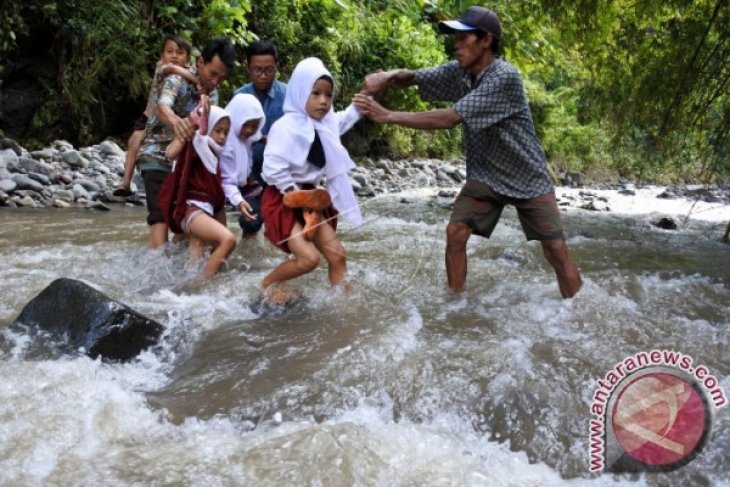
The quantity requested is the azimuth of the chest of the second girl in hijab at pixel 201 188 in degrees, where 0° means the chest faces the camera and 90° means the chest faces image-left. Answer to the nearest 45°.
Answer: approximately 315°

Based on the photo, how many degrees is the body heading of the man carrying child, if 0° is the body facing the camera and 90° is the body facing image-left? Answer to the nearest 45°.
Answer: approximately 315°

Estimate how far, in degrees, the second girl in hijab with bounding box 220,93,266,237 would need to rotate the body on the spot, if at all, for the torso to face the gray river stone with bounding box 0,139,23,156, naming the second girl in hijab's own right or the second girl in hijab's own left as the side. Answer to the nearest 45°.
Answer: approximately 180°

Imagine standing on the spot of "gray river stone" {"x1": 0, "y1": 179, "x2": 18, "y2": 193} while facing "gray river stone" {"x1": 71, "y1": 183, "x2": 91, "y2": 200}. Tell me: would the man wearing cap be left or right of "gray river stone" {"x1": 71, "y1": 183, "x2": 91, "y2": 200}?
right

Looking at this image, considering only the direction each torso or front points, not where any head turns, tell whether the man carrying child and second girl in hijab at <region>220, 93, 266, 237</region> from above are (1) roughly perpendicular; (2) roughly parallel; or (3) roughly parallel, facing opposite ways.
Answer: roughly parallel

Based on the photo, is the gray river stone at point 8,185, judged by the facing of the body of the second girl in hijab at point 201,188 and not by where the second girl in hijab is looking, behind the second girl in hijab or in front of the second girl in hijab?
behind

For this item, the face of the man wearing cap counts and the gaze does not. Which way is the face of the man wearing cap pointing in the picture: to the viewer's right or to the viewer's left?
to the viewer's left

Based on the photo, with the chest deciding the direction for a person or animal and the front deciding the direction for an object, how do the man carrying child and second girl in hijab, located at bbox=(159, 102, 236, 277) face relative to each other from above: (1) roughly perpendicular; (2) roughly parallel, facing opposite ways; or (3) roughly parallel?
roughly parallel

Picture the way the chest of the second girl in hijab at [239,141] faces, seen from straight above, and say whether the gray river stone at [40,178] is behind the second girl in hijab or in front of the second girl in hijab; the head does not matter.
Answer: behind
